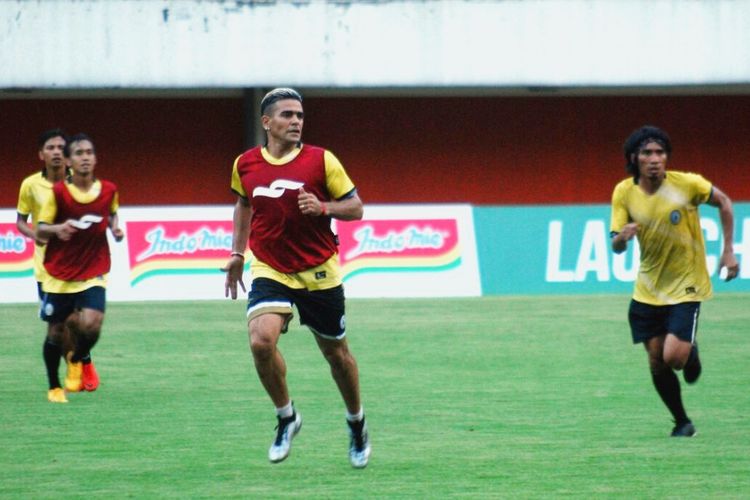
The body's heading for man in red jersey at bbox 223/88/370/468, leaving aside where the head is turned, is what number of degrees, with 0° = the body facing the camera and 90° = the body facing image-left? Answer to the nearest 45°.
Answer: approximately 0°

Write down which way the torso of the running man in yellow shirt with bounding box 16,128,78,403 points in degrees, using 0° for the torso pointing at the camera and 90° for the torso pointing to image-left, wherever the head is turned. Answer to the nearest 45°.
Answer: approximately 315°

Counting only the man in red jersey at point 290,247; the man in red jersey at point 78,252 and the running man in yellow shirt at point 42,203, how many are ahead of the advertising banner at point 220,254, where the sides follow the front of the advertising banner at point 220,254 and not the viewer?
3

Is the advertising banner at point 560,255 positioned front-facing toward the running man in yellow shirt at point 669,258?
yes

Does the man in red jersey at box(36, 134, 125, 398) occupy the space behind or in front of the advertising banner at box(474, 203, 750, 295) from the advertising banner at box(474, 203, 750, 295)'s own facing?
in front

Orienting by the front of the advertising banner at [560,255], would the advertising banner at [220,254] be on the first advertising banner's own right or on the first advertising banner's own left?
on the first advertising banner's own right

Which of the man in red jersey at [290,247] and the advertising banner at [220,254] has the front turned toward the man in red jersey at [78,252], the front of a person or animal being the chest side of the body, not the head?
the advertising banner

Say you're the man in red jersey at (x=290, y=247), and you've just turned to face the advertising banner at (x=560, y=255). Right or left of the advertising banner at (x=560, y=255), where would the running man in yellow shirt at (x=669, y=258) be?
right
